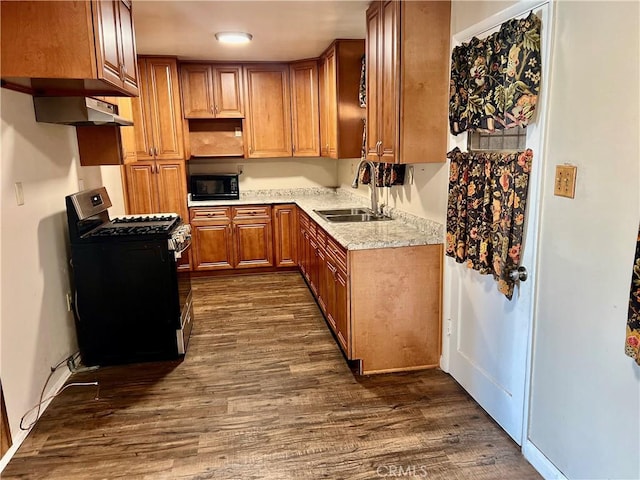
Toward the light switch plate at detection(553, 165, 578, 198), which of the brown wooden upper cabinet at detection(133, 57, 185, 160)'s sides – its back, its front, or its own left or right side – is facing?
front

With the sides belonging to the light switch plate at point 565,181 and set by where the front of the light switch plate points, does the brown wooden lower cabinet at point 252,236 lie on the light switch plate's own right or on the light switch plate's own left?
on the light switch plate's own right

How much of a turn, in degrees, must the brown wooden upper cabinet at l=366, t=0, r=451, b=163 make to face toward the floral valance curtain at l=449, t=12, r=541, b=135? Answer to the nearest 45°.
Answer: approximately 135° to its left

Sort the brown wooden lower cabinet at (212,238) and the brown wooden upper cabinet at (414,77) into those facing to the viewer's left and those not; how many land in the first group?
1

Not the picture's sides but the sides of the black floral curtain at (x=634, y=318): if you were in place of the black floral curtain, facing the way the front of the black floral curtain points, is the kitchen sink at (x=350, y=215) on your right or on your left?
on your right

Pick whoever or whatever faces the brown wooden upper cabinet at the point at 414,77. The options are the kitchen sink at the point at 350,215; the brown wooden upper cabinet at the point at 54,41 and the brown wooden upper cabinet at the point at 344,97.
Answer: the brown wooden upper cabinet at the point at 54,41

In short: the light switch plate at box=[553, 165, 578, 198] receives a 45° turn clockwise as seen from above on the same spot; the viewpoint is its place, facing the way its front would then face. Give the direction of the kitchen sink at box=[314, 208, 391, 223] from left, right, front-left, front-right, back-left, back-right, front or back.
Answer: front-right

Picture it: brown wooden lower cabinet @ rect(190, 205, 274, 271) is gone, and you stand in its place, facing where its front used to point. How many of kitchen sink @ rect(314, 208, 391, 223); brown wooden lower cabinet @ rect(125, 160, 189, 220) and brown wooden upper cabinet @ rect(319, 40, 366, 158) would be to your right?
1

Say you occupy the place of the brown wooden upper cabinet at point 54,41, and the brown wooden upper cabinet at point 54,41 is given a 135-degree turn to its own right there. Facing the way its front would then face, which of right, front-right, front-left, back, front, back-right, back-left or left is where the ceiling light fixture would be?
back

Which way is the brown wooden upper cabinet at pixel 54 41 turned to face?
to the viewer's right

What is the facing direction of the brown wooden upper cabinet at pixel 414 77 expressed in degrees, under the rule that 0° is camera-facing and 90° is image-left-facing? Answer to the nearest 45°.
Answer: approximately 90°
